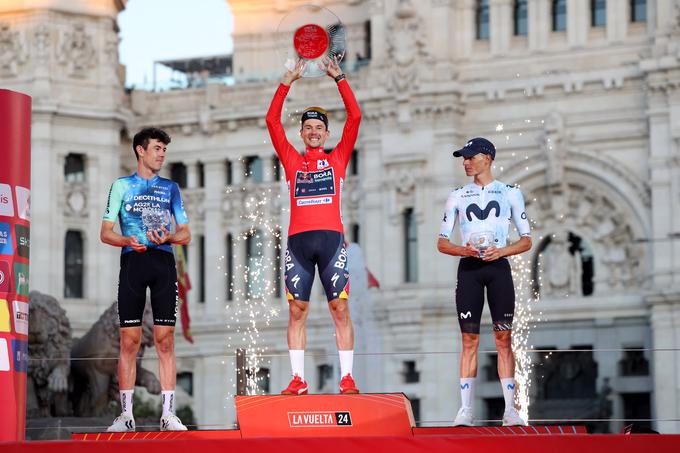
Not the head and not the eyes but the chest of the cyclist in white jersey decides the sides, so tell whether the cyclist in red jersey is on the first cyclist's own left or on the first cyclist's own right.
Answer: on the first cyclist's own right

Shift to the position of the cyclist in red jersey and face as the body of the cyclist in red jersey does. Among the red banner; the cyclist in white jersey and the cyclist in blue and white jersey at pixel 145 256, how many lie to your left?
1

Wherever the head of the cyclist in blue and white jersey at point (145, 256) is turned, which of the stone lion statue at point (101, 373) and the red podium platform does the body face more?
the red podium platform

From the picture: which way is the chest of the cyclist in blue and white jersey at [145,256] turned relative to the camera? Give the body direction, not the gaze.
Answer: toward the camera

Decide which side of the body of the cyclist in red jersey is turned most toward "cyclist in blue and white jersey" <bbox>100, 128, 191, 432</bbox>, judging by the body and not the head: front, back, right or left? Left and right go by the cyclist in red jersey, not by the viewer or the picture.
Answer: right

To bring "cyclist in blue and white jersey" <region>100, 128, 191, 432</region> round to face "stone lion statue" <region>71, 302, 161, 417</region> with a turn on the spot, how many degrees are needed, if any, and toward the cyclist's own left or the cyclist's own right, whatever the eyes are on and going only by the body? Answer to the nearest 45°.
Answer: approximately 180°

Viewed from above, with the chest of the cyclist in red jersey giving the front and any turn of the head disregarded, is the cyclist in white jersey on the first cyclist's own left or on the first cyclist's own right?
on the first cyclist's own left

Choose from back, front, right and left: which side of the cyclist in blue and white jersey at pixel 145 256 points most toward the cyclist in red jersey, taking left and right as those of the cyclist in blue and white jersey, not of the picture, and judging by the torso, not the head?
left

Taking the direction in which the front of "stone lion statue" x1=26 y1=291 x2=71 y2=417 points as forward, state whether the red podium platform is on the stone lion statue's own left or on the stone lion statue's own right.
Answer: on the stone lion statue's own left

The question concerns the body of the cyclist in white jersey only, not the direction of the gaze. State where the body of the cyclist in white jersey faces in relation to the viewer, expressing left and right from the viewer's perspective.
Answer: facing the viewer

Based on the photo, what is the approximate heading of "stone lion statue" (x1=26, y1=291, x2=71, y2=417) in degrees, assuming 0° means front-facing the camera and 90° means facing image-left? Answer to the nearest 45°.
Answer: approximately 45°

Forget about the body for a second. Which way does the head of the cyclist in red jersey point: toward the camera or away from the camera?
toward the camera

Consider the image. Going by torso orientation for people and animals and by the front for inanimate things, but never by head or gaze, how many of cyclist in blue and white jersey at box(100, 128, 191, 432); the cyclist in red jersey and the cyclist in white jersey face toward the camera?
3

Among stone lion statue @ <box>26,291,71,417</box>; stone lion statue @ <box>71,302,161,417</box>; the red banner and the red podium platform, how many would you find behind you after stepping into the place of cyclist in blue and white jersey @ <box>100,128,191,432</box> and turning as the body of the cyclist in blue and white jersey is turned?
2

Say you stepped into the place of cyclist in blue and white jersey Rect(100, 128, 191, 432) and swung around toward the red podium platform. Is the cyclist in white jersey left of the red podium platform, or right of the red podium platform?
left
